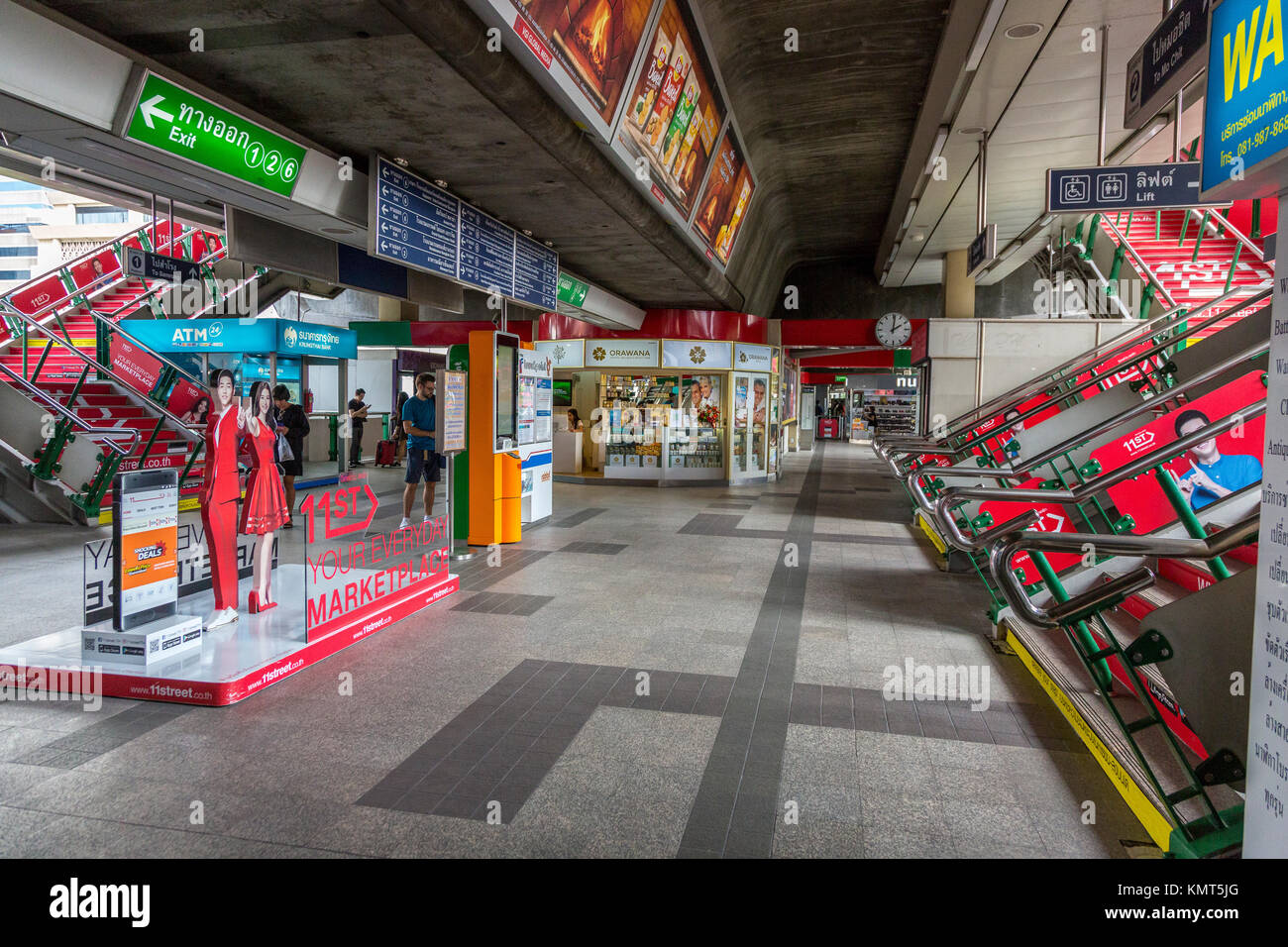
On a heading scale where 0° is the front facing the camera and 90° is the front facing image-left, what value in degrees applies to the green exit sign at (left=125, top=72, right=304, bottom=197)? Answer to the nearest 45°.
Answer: approximately 315°

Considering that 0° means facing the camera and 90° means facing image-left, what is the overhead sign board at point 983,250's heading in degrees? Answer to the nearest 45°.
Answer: approximately 45°

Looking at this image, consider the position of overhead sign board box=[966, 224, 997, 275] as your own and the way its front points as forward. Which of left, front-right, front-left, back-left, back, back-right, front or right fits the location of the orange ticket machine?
front-right
